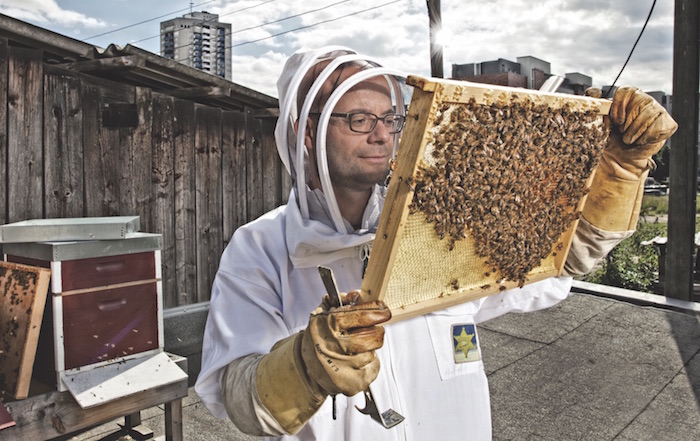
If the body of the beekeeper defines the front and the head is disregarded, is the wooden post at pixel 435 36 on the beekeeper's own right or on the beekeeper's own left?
on the beekeeper's own left

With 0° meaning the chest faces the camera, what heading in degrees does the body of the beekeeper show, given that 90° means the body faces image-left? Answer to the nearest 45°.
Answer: approximately 315°

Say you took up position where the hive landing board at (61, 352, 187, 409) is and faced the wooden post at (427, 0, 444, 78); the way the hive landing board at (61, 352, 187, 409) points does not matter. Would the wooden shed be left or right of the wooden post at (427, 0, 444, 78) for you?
left

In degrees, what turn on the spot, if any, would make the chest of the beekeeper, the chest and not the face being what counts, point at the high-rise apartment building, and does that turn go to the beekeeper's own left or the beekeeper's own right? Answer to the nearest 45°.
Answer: approximately 180°

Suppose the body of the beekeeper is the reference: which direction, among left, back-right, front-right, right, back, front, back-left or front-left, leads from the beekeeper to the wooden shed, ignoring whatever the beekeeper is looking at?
back

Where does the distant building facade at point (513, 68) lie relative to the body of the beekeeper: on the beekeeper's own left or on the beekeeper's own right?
on the beekeeper's own left

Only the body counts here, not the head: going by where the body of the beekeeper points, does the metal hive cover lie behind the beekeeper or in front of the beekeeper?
behind

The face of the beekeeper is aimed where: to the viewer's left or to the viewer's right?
to the viewer's right

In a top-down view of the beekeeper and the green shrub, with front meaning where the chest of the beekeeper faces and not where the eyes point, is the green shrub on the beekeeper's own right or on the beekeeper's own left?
on the beekeeper's own left
